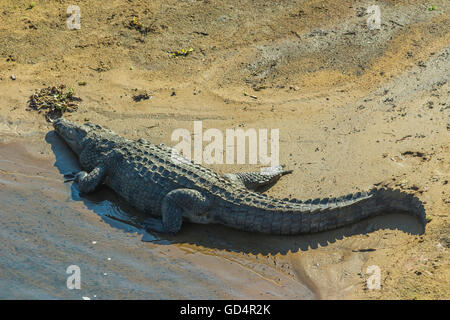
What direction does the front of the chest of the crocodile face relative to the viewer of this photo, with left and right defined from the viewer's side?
facing away from the viewer and to the left of the viewer
